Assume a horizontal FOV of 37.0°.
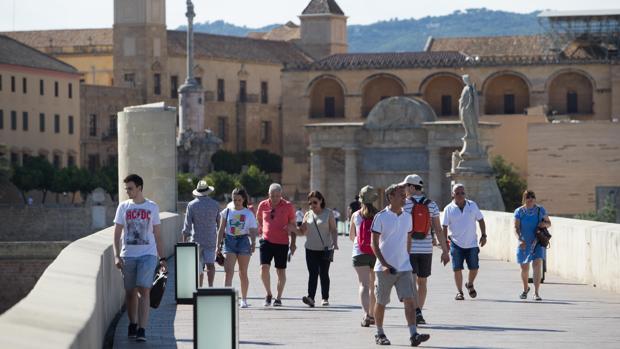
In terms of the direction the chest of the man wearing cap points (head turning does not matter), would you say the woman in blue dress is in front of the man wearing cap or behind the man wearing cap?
in front

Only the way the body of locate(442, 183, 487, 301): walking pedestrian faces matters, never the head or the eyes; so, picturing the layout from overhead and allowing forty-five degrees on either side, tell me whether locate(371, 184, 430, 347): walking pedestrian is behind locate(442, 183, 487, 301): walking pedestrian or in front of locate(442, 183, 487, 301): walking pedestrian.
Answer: in front

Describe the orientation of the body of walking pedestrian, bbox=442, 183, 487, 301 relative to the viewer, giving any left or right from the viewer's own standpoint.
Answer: facing the viewer

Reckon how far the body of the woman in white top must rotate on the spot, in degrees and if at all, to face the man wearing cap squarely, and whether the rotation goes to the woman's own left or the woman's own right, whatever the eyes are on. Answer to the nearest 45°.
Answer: approximately 45° to the woman's own left

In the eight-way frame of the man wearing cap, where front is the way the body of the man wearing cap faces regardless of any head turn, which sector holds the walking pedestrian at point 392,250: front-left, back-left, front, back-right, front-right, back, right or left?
back

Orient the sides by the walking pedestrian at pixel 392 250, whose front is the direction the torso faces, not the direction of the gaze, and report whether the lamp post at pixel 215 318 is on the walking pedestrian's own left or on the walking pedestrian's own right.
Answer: on the walking pedestrian's own right

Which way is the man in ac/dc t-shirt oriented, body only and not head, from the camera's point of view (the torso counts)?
toward the camera

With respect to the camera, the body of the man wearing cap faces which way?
away from the camera

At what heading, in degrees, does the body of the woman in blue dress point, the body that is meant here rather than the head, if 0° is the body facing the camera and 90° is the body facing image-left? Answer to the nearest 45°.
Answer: approximately 0°

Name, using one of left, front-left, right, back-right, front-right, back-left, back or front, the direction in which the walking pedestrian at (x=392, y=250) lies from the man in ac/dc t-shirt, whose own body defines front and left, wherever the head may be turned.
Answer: left

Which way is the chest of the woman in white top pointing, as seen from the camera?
toward the camera

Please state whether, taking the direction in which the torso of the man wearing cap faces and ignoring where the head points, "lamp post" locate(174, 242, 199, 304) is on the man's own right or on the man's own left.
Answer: on the man's own left
